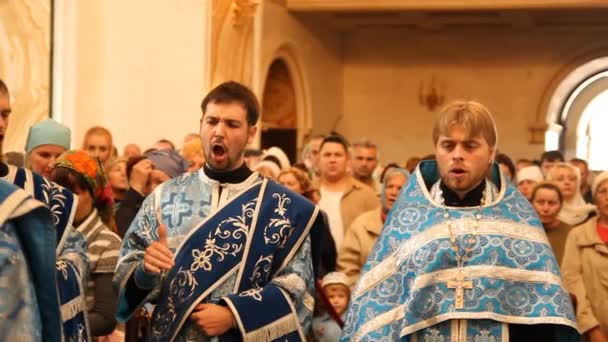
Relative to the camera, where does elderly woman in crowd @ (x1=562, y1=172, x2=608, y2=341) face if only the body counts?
toward the camera

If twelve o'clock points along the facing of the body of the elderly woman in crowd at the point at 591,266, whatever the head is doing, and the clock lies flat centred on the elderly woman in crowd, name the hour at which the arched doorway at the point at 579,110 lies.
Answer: The arched doorway is roughly at 6 o'clock from the elderly woman in crowd.

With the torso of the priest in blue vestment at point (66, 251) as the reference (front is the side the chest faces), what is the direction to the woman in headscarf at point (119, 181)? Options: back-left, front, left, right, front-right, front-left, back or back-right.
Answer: back

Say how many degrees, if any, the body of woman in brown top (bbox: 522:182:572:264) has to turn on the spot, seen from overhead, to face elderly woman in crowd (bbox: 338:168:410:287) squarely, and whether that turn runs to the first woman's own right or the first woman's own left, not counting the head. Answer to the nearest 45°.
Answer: approximately 45° to the first woman's own right

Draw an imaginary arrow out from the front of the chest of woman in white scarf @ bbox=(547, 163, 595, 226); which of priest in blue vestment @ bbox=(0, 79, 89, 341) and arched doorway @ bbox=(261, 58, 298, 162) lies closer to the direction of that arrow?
the priest in blue vestment

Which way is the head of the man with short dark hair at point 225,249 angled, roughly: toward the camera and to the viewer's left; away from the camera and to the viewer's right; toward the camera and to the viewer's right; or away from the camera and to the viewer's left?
toward the camera and to the viewer's left

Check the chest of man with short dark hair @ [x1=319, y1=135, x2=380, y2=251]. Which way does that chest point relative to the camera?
toward the camera

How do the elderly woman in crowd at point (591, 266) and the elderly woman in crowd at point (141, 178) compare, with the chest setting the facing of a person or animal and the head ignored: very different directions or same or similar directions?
same or similar directions

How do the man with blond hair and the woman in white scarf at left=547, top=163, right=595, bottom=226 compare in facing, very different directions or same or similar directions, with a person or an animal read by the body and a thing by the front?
same or similar directions

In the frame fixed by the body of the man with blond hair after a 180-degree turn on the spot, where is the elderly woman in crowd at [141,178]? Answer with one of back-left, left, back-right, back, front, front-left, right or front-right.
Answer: front-left

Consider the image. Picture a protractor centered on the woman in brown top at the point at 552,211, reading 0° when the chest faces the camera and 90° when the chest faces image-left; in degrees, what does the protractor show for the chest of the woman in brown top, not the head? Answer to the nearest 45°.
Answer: approximately 0°

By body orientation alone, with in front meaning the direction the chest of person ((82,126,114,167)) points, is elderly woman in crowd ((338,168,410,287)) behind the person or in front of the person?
in front

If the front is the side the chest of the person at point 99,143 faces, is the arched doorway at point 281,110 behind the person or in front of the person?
behind

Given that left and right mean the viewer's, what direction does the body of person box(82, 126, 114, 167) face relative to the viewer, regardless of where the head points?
facing the viewer
